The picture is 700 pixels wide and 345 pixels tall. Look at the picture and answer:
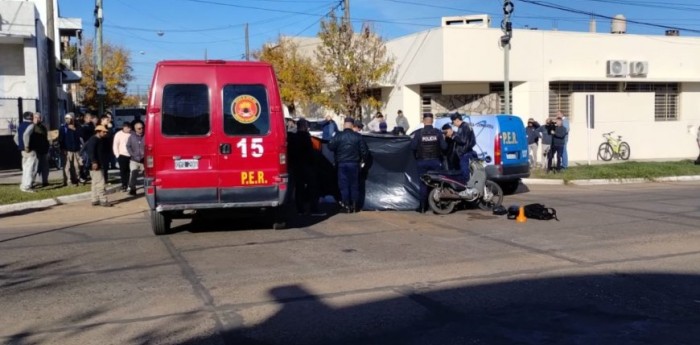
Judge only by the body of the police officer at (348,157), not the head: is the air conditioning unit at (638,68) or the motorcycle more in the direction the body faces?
the air conditioning unit

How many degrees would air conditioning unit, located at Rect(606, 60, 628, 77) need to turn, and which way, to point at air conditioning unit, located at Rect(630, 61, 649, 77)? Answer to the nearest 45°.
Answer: approximately 135° to its left

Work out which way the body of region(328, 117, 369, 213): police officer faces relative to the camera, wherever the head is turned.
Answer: away from the camera

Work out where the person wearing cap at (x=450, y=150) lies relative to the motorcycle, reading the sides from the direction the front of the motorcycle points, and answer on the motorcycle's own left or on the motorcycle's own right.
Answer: on the motorcycle's own left

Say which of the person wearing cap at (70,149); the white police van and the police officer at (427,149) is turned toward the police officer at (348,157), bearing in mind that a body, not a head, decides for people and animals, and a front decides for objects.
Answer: the person wearing cap

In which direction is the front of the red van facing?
away from the camera

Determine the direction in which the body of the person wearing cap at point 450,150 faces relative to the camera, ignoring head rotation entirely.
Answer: to the viewer's left

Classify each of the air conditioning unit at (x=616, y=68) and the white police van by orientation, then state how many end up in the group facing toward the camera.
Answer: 1

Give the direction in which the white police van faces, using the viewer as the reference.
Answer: facing away from the viewer and to the left of the viewer

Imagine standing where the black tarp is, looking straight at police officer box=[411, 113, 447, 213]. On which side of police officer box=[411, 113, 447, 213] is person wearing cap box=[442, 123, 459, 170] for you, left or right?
left

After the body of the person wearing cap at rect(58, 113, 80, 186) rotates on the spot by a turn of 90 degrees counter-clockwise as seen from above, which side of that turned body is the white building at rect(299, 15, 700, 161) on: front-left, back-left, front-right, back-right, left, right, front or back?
front-right

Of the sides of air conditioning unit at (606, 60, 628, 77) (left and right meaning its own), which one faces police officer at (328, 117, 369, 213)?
right

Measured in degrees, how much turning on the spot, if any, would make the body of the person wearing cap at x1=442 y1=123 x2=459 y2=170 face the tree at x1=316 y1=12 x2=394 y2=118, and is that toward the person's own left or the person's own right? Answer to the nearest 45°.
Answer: approximately 90° to the person's own right

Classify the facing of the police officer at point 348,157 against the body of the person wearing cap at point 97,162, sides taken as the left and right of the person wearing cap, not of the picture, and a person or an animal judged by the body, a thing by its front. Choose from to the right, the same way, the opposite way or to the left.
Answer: to the left

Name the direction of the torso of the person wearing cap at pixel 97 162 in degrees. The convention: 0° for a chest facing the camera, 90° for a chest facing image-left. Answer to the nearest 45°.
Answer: approximately 270°
